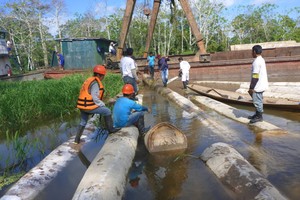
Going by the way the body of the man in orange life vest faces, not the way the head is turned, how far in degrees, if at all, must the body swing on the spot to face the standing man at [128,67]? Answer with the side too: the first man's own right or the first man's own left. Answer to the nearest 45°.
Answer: approximately 90° to the first man's own left

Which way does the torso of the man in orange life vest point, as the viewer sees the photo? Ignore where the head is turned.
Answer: to the viewer's right

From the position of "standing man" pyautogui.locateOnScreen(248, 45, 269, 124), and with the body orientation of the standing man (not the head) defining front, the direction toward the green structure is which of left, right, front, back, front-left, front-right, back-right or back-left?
front-right

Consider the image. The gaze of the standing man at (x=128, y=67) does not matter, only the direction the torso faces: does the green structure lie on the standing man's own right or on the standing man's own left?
on the standing man's own left

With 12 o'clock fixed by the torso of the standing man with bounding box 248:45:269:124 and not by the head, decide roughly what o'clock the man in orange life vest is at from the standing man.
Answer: The man in orange life vest is roughly at 11 o'clock from the standing man.

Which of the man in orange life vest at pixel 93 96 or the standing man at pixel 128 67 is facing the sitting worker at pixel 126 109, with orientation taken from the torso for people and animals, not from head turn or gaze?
the man in orange life vest

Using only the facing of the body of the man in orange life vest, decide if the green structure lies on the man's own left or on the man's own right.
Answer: on the man's own left

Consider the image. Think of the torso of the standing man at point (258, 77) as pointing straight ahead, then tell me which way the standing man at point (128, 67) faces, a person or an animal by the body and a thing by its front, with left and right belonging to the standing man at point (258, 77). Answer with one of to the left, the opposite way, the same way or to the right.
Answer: to the right

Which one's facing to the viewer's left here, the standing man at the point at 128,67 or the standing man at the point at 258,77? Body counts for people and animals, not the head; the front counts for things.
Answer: the standing man at the point at 258,77

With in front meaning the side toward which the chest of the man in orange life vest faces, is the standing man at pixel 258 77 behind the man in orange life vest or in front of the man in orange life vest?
in front

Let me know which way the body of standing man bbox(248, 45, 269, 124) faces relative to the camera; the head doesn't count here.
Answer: to the viewer's left

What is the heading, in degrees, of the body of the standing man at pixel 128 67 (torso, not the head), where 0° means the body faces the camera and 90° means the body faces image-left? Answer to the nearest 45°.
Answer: approximately 225°
